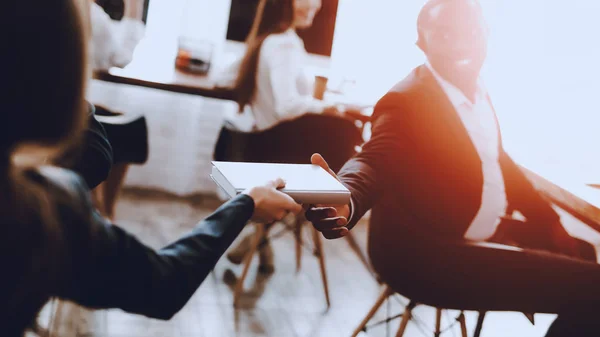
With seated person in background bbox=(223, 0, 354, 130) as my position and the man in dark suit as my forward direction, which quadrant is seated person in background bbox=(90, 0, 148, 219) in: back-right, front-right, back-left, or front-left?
back-right

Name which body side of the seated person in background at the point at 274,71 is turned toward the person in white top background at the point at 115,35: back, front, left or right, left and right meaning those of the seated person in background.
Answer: back

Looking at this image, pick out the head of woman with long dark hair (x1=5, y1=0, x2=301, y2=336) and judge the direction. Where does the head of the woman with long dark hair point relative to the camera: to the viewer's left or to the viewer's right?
to the viewer's right

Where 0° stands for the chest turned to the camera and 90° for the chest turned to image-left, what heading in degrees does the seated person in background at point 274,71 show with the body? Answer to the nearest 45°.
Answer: approximately 270°
